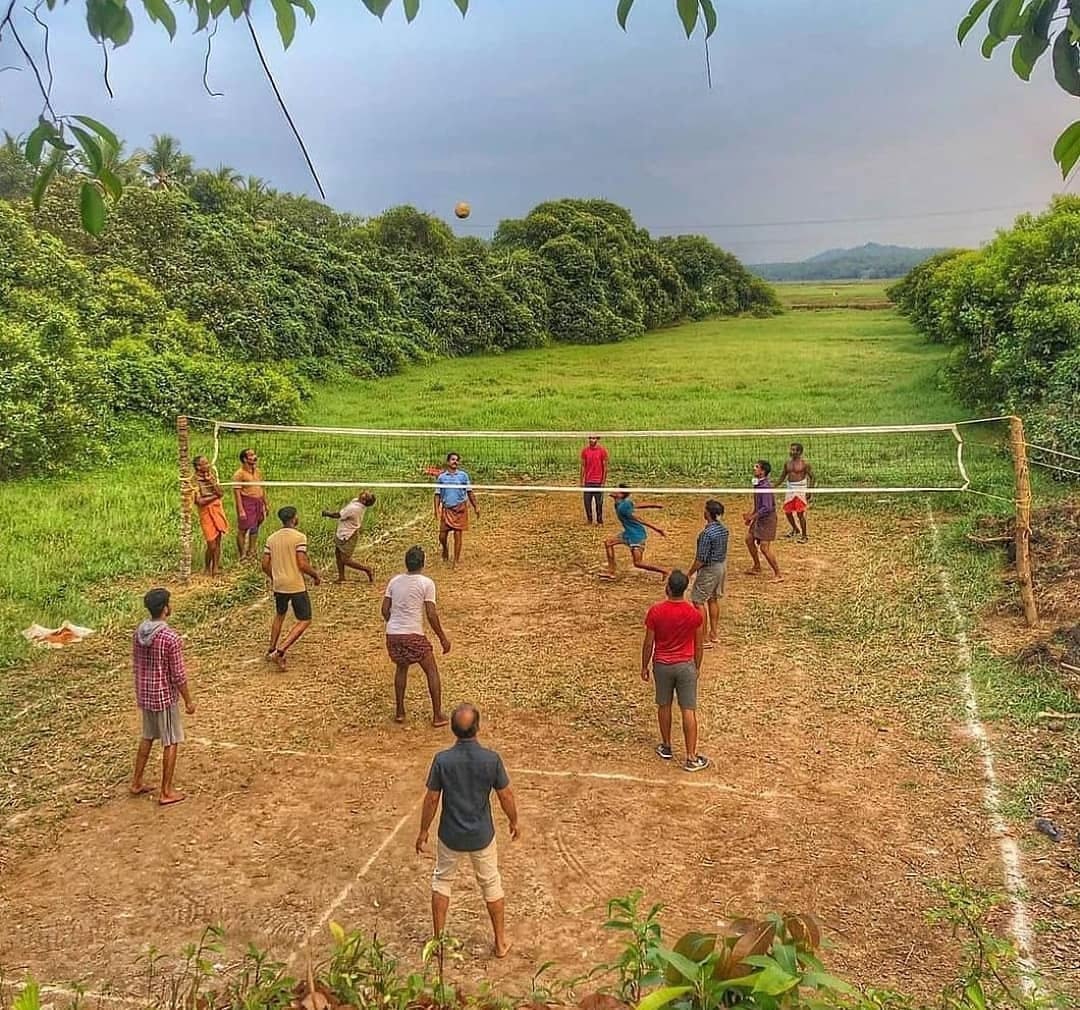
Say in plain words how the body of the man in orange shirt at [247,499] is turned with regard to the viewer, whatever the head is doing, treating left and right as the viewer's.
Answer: facing the viewer and to the right of the viewer

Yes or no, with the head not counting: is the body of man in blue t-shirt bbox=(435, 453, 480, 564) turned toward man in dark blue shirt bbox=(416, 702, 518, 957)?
yes

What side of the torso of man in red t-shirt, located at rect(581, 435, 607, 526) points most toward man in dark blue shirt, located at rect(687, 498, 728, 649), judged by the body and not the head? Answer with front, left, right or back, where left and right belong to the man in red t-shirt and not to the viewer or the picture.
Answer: front

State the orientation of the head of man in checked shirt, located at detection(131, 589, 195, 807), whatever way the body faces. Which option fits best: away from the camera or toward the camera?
away from the camera

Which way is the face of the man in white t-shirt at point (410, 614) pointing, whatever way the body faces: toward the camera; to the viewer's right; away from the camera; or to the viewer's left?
away from the camera

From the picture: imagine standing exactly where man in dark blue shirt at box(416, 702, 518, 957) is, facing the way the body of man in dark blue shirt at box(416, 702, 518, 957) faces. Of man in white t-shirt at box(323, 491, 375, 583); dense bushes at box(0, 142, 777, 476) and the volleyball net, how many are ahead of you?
3

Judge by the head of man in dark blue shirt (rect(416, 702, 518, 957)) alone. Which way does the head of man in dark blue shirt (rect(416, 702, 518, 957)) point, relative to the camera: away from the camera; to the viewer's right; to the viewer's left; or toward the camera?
away from the camera

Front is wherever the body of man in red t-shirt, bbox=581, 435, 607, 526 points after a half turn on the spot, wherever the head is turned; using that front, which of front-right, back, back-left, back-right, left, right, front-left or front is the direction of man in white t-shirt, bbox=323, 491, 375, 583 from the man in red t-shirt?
back-left

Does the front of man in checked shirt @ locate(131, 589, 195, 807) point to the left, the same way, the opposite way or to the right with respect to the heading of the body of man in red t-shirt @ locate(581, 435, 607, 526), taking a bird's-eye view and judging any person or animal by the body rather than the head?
the opposite way

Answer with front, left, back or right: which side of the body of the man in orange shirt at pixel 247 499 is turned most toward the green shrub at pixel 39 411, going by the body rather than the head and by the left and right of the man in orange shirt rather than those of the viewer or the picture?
back

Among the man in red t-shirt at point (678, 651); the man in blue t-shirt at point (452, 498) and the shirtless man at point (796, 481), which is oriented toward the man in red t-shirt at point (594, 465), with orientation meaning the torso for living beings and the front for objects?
the man in red t-shirt at point (678, 651)

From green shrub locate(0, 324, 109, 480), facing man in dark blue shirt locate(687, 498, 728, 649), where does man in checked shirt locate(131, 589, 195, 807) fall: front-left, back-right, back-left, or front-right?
front-right

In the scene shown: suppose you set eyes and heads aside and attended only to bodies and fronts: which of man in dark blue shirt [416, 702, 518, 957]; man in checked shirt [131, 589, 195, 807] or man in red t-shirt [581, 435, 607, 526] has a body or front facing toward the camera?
the man in red t-shirt

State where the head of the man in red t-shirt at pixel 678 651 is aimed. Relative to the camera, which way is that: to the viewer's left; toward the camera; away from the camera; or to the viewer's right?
away from the camera

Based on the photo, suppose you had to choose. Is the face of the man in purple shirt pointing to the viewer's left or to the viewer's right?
to the viewer's left

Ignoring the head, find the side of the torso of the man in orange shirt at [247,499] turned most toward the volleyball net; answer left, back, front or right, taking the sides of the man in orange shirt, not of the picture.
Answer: left

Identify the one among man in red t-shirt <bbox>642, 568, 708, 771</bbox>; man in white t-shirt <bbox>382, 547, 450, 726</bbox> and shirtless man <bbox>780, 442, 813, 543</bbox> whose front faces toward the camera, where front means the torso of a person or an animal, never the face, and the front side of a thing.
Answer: the shirtless man

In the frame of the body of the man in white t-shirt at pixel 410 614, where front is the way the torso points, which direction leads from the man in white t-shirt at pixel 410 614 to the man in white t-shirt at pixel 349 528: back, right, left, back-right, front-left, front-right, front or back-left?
front

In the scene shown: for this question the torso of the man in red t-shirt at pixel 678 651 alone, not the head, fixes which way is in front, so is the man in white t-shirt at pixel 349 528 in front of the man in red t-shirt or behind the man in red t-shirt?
in front

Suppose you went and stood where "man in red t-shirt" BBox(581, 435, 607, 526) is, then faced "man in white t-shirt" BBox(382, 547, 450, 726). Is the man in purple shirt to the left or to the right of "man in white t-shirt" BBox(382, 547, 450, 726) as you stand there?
left

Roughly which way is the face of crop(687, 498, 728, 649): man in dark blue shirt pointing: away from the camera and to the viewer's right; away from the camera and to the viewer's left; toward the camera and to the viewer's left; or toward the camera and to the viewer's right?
away from the camera and to the viewer's left

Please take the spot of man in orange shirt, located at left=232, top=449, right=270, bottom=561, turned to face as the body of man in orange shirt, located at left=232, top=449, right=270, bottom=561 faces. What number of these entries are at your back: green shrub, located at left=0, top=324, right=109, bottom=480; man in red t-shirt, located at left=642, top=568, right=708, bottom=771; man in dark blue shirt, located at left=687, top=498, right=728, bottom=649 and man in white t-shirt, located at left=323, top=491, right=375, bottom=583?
1
